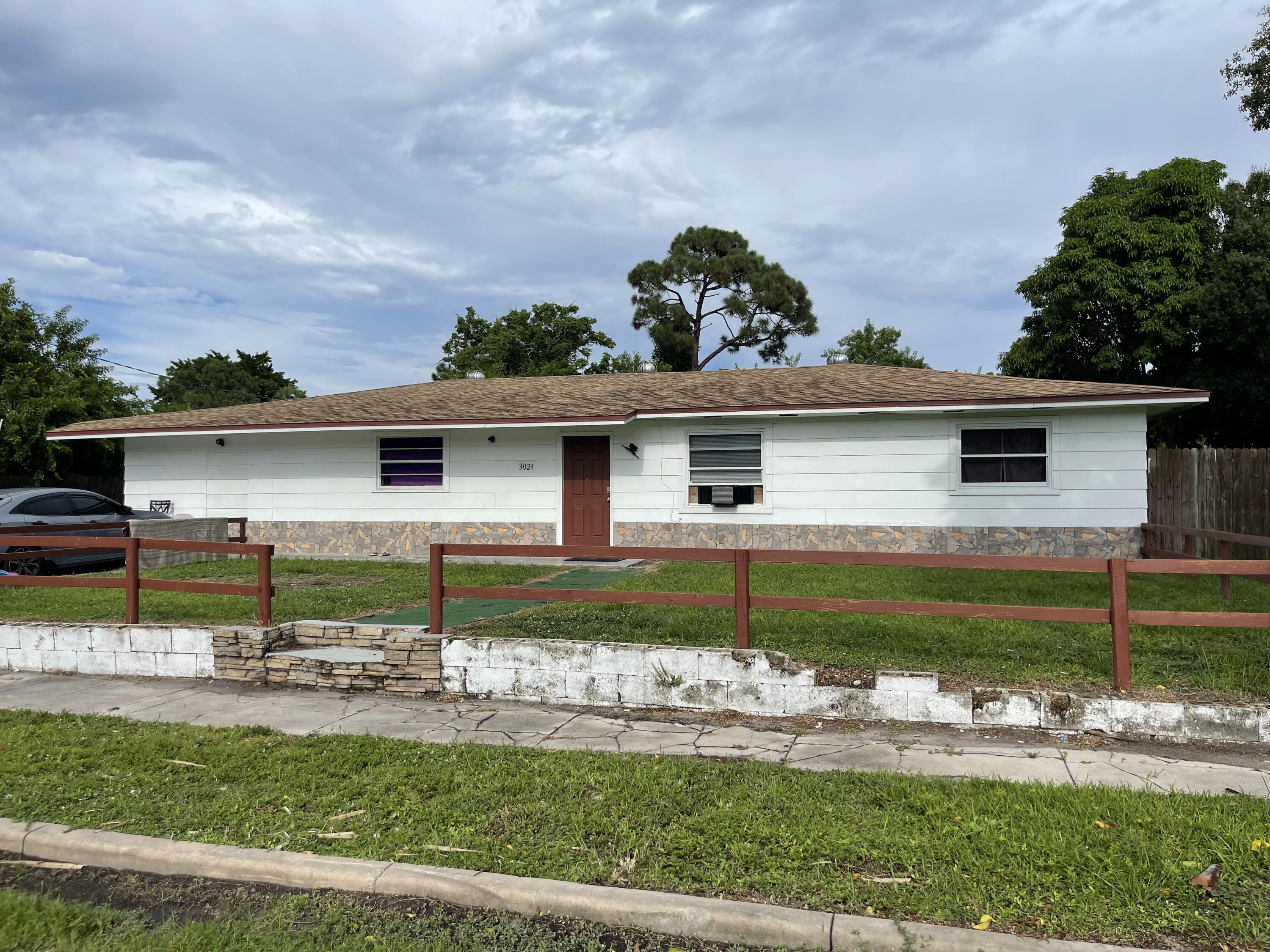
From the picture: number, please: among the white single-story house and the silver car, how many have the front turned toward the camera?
1

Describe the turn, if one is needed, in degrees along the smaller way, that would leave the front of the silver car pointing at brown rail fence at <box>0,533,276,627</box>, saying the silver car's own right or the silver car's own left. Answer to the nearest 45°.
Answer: approximately 90° to the silver car's own right

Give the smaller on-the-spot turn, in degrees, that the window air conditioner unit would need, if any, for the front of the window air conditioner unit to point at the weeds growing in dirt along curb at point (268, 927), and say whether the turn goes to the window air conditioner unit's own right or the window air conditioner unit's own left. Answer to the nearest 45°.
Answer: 0° — it already faces it

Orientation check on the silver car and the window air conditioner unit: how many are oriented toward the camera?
1

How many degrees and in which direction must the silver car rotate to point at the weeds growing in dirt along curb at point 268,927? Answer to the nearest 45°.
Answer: approximately 90° to its right

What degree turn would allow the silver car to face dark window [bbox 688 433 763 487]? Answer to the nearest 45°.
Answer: approximately 45° to its right

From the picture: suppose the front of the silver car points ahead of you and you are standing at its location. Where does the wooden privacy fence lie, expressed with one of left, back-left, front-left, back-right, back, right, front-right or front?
front-right

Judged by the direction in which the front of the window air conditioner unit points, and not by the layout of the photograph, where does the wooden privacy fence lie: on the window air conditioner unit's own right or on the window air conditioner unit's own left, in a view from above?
on the window air conditioner unit's own left

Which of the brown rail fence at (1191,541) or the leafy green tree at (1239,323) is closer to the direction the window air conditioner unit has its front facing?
the brown rail fence

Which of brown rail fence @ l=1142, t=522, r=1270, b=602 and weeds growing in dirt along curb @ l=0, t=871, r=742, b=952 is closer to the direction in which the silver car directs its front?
the brown rail fence

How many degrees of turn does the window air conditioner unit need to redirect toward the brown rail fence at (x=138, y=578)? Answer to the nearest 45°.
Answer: approximately 45° to its right

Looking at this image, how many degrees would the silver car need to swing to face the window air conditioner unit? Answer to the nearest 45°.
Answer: approximately 45° to its right

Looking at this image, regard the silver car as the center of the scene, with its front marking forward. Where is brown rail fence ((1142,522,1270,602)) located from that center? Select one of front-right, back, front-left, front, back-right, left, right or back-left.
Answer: front-right

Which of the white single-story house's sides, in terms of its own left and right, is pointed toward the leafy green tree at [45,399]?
right

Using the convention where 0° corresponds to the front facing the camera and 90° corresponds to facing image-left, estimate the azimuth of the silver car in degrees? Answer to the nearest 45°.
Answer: approximately 270°
